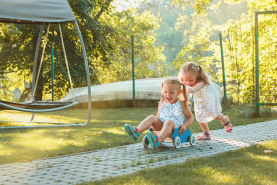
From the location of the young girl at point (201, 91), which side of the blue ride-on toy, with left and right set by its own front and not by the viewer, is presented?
back

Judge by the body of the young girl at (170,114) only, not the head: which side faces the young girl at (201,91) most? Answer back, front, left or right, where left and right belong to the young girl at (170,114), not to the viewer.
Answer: back

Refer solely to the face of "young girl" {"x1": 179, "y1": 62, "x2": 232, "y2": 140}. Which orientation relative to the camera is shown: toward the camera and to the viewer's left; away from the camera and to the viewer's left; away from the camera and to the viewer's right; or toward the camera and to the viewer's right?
toward the camera and to the viewer's left

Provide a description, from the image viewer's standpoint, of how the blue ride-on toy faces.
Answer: facing the viewer and to the left of the viewer

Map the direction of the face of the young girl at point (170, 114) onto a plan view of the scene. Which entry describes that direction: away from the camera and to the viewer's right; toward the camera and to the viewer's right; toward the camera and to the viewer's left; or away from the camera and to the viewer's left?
toward the camera and to the viewer's left

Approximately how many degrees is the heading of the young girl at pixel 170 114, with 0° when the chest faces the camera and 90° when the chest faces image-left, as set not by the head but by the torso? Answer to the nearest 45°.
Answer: approximately 45°
